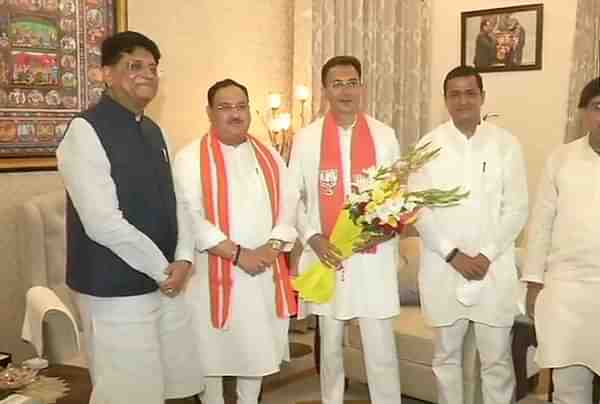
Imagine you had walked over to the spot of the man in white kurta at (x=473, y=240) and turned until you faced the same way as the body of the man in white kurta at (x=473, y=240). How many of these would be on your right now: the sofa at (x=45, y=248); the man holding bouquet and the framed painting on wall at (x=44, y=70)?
3

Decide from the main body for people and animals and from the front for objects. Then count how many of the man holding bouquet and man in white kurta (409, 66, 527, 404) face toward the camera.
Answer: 2

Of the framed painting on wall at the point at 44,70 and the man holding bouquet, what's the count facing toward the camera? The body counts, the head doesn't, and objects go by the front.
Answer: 2

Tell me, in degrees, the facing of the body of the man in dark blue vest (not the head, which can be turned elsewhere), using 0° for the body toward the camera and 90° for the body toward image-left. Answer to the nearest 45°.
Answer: approximately 315°

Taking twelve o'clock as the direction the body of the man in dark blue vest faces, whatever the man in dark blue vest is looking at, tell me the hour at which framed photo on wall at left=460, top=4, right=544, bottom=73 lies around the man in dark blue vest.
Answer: The framed photo on wall is roughly at 9 o'clock from the man in dark blue vest.

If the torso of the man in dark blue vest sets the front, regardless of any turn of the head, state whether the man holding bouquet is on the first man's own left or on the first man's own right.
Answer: on the first man's own left

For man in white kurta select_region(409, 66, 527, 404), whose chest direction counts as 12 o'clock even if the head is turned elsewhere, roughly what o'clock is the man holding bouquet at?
The man holding bouquet is roughly at 3 o'clock from the man in white kurta.

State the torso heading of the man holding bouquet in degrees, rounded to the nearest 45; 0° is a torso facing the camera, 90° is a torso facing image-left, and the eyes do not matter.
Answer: approximately 0°
